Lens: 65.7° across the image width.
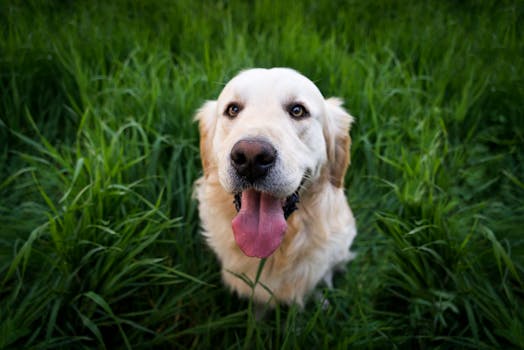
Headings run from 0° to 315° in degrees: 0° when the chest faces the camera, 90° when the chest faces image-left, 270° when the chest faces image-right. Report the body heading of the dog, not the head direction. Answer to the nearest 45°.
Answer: approximately 0°
